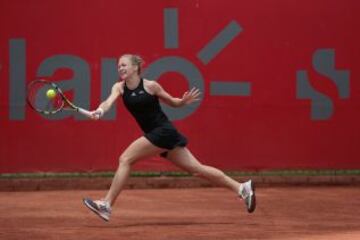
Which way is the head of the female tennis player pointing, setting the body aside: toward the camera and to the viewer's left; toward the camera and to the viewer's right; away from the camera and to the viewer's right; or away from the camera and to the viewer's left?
toward the camera and to the viewer's left

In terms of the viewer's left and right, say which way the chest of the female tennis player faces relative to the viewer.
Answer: facing the viewer and to the left of the viewer

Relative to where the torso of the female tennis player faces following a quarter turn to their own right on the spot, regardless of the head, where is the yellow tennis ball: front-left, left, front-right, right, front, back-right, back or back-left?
front-left
